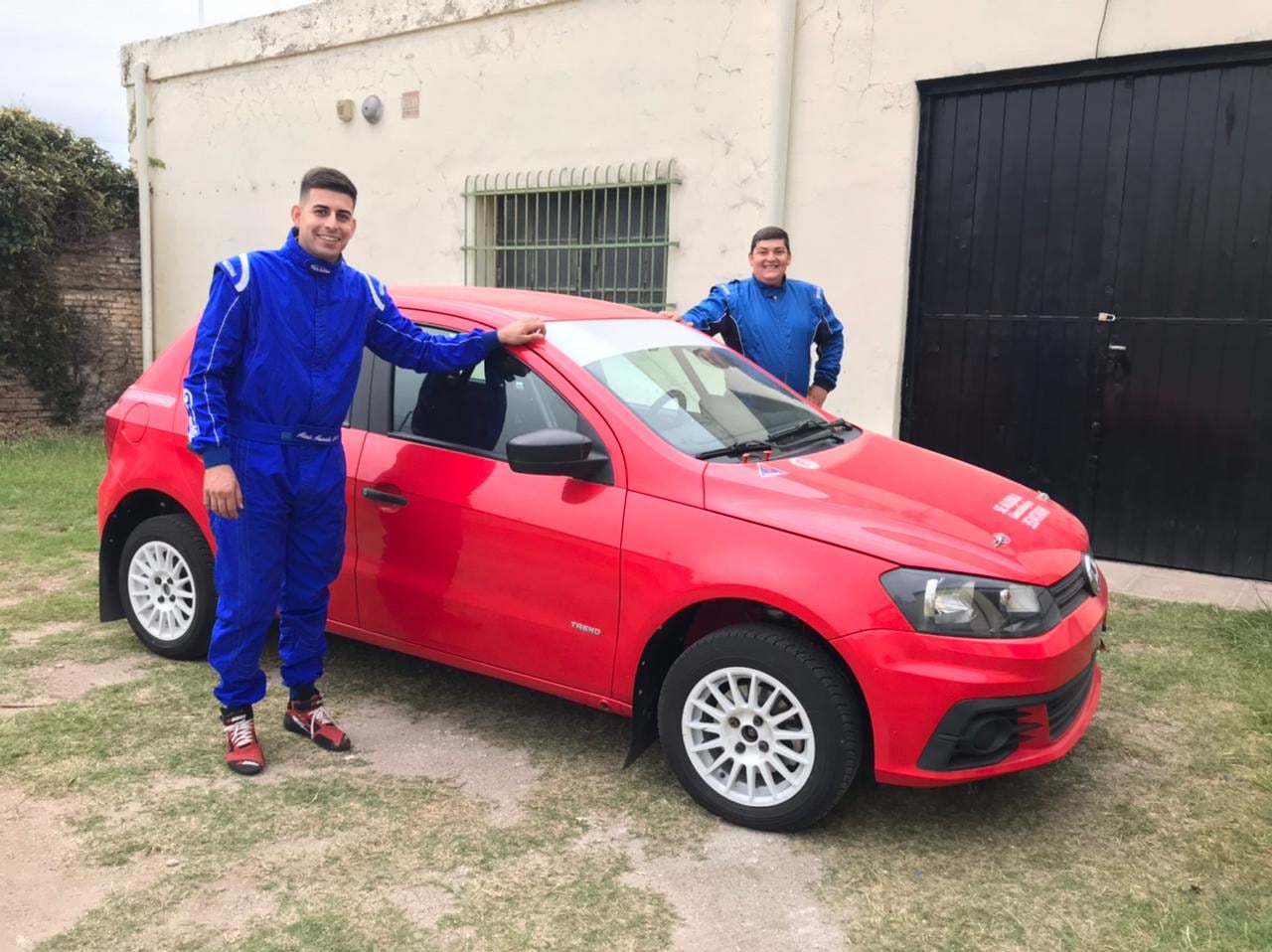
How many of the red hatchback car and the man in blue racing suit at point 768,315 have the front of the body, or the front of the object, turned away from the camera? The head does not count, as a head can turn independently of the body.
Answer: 0

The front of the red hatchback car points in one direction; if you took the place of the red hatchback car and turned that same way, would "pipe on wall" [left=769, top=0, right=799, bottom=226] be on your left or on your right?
on your left

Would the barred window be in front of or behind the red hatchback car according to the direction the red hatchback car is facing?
behind

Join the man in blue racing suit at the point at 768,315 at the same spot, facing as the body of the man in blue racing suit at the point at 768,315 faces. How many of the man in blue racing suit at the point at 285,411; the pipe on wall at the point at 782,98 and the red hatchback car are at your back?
1

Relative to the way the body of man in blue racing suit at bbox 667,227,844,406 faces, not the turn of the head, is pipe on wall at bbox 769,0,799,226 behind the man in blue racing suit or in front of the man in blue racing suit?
behind

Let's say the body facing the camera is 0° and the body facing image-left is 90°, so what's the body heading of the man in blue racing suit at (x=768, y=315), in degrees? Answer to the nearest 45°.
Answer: approximately 0°

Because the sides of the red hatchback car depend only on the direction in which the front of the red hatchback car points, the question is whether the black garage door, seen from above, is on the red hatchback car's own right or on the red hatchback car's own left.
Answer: on the red hatchback car's own left

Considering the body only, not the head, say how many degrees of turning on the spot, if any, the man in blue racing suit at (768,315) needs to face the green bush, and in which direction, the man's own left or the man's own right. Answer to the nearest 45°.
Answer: approximately 135° to the man's own right
